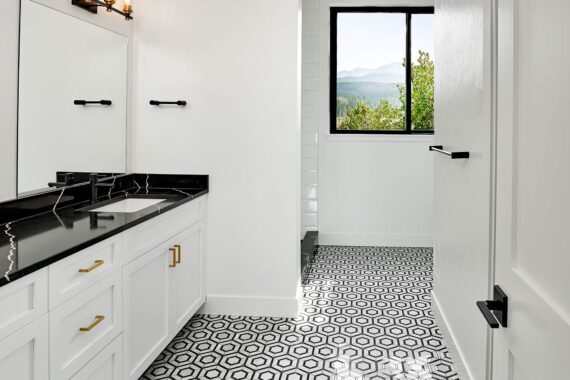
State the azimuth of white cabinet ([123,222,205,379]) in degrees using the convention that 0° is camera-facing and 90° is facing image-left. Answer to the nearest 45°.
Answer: approximately 315°

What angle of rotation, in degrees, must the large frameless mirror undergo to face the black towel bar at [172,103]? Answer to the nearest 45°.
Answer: approximately 90° to its left

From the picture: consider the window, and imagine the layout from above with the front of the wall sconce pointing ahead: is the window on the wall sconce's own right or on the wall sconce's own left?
on the wall sconce's own left

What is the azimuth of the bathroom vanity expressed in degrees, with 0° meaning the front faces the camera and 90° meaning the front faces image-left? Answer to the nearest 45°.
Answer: approximately 315°

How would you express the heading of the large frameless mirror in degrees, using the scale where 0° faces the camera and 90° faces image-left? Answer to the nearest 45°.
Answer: approximately 315°
